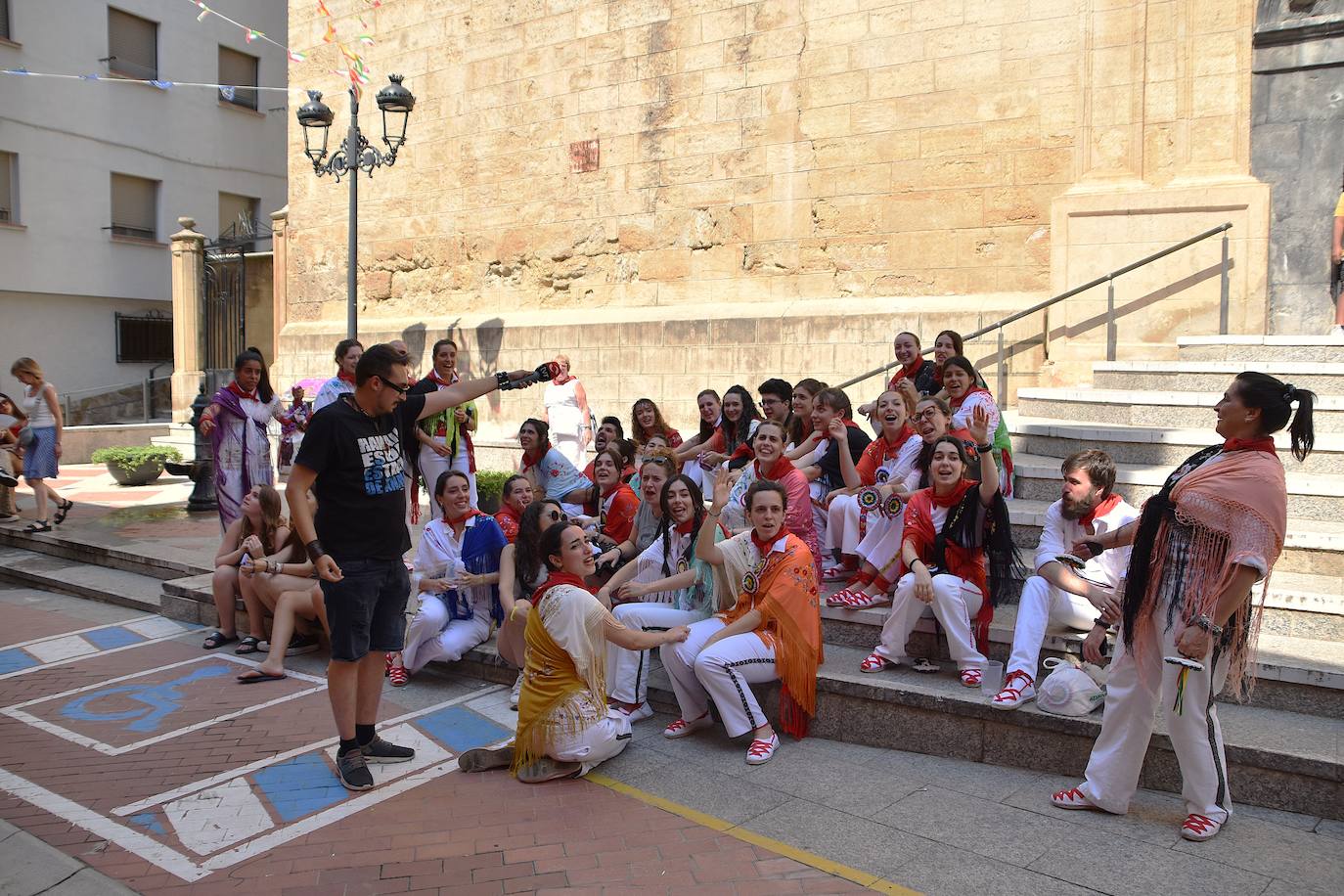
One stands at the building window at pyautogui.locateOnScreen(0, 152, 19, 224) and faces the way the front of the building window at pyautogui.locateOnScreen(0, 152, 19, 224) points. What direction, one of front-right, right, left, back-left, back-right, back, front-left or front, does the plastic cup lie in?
front-right

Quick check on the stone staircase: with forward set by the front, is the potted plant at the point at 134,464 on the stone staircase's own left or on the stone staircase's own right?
on the stone staircase's own right

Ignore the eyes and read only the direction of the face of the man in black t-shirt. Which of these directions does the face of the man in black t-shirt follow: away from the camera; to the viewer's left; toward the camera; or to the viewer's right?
to the viewer's right

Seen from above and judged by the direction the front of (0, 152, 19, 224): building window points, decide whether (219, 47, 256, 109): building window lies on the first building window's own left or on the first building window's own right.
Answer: on the first building window's own left

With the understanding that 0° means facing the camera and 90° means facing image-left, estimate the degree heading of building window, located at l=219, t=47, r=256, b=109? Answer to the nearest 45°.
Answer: approximately 315°

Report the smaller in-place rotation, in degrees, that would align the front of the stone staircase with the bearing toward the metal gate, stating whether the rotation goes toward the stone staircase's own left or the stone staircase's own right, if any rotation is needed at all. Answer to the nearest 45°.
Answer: approximately 90° to the stone staircase's own right

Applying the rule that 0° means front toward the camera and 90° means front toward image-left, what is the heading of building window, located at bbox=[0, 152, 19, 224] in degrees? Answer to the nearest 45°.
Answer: approximately 315°

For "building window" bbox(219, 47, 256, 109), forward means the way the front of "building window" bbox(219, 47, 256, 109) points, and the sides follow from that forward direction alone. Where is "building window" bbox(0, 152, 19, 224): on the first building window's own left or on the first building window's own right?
on the first building window's own right

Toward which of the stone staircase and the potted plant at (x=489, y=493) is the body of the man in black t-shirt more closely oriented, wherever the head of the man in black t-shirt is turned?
the stone staircase
